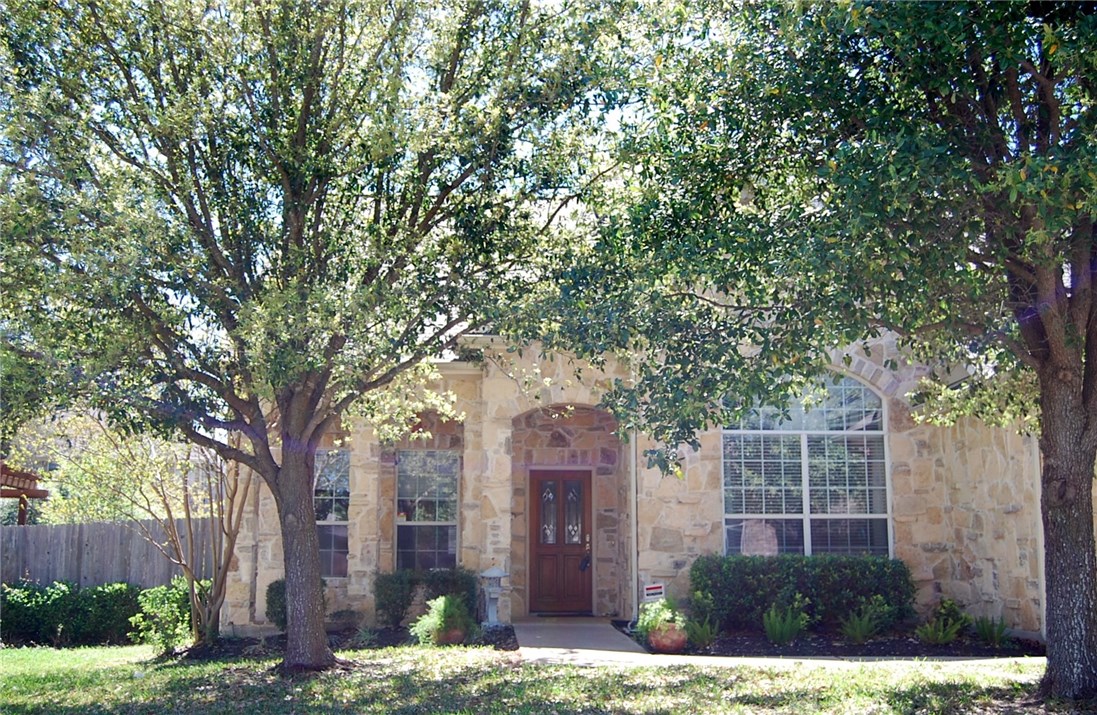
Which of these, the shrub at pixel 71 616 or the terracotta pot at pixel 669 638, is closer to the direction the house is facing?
the terracotta pot

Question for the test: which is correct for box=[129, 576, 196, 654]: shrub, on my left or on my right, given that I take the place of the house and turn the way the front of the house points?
on my right

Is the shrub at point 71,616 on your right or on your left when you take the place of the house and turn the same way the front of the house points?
on your right

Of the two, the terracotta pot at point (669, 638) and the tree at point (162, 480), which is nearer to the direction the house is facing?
the terracotta pot

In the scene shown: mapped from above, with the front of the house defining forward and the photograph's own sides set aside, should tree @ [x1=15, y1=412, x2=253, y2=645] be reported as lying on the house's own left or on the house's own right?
on the house's own right

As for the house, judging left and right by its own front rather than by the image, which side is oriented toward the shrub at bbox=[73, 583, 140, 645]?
right

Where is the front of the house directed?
toward the camera

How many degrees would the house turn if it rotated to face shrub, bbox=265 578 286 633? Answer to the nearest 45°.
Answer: approximately 90° to its right
